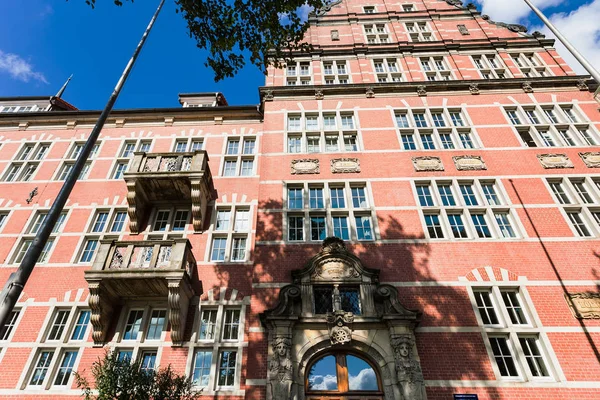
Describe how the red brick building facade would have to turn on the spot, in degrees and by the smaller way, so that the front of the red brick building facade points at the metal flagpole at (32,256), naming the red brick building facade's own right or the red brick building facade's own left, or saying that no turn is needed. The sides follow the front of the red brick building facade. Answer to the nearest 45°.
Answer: approximately 45° to the red brick building facade's own right

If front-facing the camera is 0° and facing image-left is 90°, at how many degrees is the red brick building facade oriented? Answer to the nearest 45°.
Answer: approximately 0°
